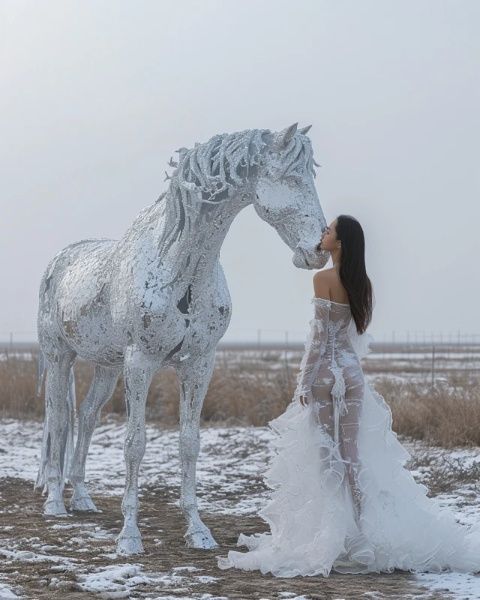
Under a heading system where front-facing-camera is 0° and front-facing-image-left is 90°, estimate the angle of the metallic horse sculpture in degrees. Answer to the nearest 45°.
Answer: approximately 315°

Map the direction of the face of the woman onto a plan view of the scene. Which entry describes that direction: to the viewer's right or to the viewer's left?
to the viewer's left
